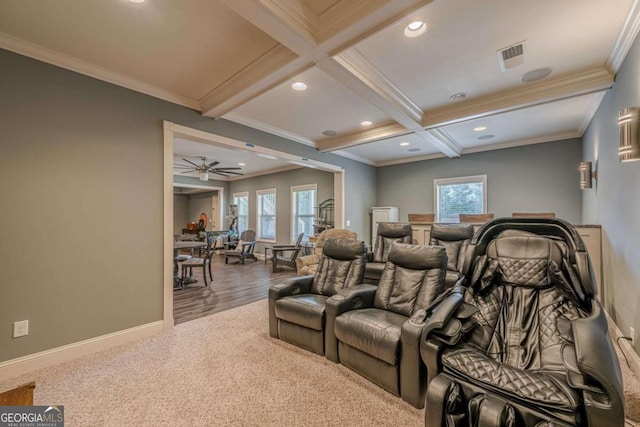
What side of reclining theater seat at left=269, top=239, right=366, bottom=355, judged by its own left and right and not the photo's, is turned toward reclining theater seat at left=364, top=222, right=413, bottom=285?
back

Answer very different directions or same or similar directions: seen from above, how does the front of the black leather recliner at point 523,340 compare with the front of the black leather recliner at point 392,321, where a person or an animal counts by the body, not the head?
same or similar directions

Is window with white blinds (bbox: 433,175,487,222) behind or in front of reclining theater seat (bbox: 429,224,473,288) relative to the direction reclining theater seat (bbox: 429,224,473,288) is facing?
behind

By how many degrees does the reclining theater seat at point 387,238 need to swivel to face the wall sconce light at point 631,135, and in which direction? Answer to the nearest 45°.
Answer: approximately 90° to its left

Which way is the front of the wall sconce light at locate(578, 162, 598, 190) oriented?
to the viewer's left

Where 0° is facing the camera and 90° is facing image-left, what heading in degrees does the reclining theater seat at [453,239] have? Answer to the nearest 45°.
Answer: approximately 45°

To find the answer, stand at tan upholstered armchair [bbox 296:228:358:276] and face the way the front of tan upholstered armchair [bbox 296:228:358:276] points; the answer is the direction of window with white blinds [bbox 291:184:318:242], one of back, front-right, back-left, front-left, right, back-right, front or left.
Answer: back-right

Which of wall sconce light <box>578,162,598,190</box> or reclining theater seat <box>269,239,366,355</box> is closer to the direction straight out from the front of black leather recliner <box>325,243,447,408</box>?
the reclining theater seat

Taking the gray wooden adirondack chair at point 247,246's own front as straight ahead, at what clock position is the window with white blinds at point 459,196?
The window with white blinds is roughly at 9 o'clock from the gray wooden adirondack chair.

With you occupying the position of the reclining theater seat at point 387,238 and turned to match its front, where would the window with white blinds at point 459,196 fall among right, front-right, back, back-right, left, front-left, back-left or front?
back

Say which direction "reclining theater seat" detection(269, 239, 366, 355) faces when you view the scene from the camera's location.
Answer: facing the viewer and to the left of the viewer

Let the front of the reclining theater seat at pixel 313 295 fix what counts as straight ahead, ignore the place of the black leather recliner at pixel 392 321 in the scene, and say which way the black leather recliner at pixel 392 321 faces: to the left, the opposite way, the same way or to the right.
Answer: the same way

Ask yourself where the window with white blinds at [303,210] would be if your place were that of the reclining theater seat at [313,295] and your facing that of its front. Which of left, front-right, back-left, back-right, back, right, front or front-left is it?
back-right

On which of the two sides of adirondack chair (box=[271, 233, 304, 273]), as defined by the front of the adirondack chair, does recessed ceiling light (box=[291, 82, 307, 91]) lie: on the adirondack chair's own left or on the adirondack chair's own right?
on the adirondack chair's own left

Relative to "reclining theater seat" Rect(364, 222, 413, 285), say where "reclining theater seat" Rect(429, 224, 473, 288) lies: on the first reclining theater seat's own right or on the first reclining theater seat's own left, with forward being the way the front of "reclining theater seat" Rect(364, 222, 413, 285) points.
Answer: on the first reclining theater seat's own left

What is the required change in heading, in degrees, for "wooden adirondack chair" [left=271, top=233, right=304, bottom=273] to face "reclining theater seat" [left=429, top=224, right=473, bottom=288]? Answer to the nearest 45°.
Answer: approximately 135° to its left

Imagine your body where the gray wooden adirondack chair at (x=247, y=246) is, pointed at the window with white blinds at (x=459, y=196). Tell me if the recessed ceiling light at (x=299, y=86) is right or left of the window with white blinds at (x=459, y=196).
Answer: right
